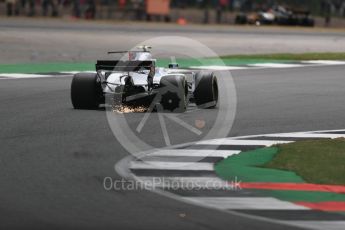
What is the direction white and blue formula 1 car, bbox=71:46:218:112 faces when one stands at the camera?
facing away from the viewer and to the right of the viewer
